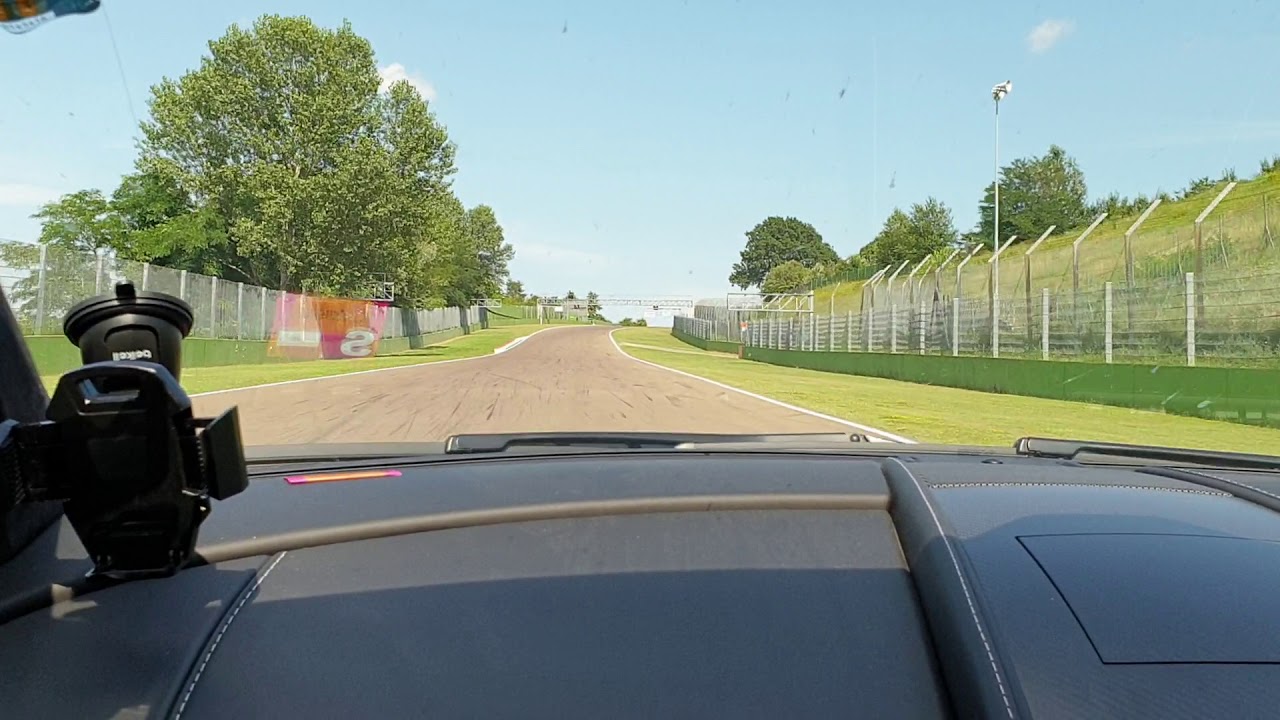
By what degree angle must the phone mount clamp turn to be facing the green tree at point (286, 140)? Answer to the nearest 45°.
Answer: approximately 180°

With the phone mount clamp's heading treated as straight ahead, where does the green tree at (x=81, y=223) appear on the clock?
The green tree is roughly at 6 o'clock from the phone mount clamp.

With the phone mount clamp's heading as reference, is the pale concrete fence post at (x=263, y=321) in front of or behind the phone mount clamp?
behind

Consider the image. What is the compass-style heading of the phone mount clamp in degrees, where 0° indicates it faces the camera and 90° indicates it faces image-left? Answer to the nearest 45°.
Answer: approximately 0°

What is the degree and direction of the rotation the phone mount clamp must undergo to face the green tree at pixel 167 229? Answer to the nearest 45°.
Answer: approximately 180°

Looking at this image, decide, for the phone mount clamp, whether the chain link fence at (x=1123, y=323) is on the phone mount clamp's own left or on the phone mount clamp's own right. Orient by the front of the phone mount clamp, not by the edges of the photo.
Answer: on the phone mount clamp's own left

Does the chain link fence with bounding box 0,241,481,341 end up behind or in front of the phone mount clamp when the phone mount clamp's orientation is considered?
behind
